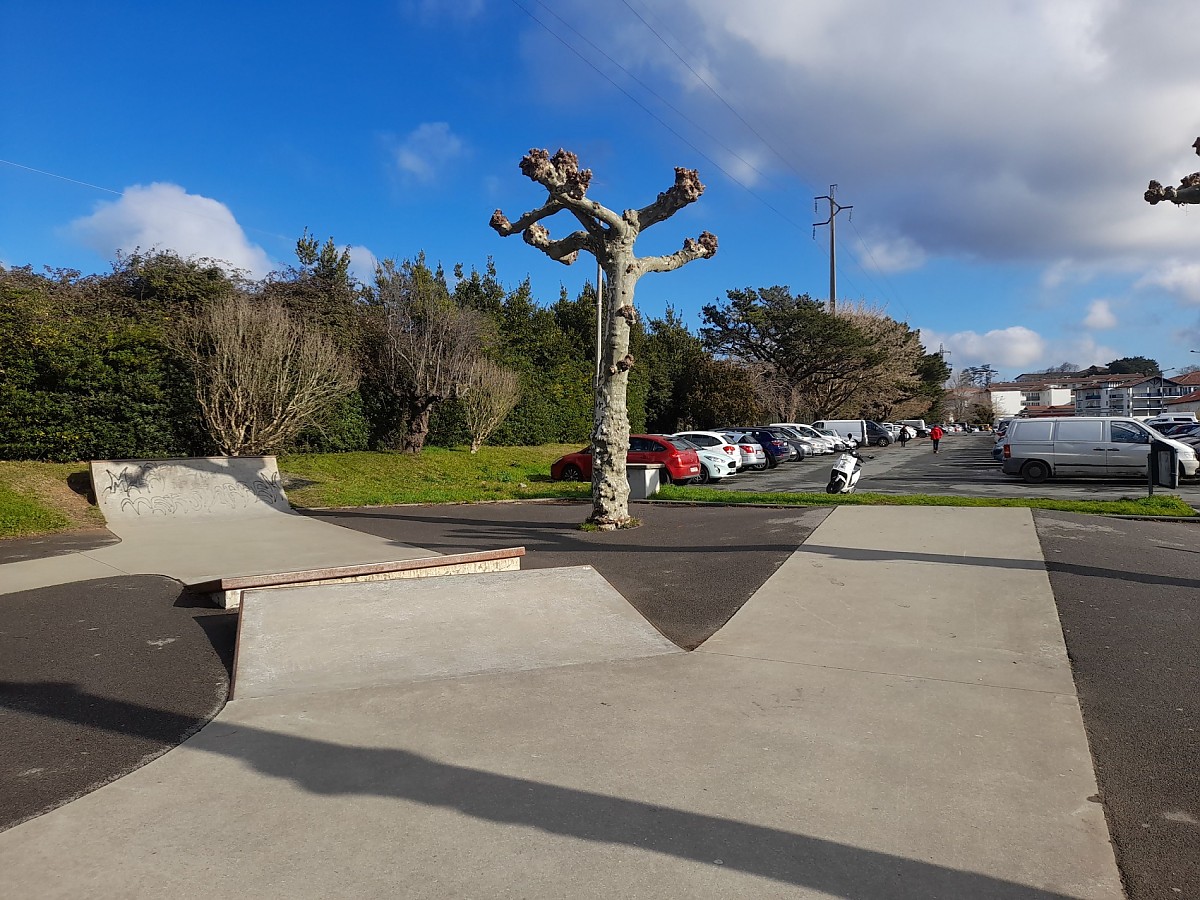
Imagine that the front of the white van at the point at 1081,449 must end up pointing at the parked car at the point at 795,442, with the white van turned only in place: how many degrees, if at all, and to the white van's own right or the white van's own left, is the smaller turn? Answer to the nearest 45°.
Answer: approximately 135° to the white van's own left

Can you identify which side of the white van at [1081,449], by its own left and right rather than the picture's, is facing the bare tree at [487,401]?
back

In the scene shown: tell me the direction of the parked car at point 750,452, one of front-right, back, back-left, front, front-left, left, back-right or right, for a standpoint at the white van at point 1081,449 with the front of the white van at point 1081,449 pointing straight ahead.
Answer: back

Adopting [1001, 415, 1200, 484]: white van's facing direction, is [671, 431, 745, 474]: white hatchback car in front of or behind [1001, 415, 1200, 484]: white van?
behind

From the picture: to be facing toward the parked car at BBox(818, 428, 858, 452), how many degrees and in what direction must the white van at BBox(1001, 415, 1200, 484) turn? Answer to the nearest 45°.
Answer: approximately 135° to its left

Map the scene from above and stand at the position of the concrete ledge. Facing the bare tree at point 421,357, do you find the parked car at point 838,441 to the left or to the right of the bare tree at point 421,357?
right

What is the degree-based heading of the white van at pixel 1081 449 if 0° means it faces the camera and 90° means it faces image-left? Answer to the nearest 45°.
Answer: approximately 270°

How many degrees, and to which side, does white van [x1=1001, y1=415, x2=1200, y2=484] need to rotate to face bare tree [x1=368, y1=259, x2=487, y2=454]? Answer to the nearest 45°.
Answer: approximately 180°

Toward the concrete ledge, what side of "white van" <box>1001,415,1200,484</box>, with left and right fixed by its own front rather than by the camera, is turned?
right

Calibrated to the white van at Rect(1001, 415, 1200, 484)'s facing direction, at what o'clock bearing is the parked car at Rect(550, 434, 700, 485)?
The parked car is roughly at 5 o'clock from the white van.
